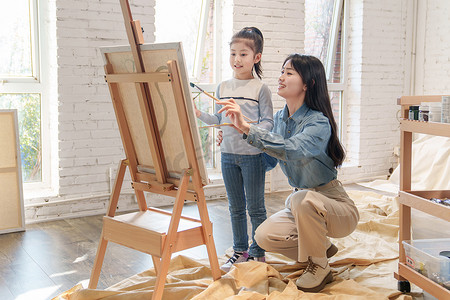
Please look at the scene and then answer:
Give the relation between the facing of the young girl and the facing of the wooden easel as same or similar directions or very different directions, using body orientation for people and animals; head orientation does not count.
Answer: very different directions

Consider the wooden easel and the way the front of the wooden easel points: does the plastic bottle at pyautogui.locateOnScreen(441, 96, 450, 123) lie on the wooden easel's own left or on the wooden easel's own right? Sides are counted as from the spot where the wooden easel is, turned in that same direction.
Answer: on the wooden easel's own right

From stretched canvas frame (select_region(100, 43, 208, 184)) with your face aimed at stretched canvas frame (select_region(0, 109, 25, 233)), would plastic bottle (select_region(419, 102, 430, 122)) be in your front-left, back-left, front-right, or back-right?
back-right

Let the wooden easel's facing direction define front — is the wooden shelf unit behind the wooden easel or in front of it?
in front

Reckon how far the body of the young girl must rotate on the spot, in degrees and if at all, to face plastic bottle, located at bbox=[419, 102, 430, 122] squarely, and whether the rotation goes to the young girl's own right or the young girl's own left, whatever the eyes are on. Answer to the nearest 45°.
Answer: approximately 90° to the young girl's own left

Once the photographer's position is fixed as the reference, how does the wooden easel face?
facing away from the viewer and to the right of the viewer

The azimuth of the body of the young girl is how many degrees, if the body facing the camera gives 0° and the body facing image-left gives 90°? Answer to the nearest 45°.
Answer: approximately 45°

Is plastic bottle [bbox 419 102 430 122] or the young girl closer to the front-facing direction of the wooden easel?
the young girl
